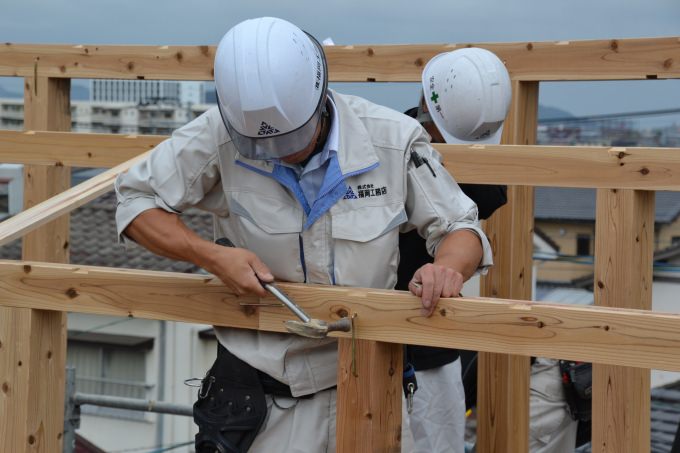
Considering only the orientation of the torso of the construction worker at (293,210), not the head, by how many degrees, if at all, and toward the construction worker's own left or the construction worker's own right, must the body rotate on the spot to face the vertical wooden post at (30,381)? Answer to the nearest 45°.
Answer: approximately 90° to the construction worker's own right

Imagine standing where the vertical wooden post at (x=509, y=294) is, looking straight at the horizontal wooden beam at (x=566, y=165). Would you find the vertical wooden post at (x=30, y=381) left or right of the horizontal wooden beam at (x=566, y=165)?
right

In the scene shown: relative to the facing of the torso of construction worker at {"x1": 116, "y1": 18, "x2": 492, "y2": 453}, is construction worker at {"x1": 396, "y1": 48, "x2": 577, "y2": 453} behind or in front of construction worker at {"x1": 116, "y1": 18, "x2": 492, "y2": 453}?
behind

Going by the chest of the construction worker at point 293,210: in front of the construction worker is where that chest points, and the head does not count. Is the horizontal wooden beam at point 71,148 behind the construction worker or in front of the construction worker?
behind

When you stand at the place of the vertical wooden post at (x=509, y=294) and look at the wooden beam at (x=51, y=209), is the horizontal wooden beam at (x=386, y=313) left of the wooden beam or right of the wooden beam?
left

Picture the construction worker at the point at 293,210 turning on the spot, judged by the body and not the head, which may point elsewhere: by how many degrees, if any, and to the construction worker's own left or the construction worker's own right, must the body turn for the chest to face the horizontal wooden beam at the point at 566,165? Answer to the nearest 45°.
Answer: approximately 135° to the construction worker's own left

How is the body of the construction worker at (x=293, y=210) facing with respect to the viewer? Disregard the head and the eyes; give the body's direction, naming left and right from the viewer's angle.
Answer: facing the viewer

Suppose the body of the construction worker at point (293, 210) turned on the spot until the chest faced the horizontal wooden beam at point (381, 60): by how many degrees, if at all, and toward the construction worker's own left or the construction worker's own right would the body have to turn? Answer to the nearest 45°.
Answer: approximately 180°
